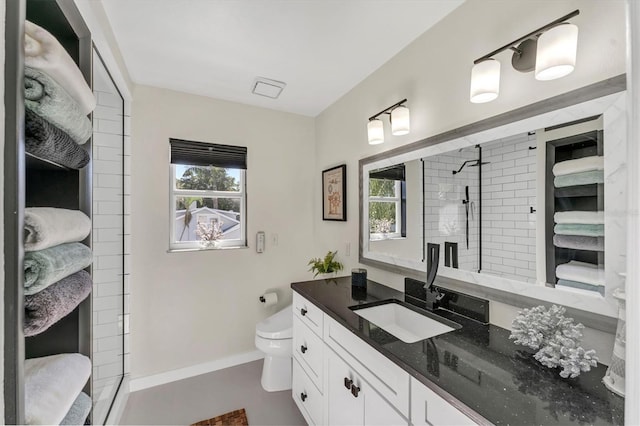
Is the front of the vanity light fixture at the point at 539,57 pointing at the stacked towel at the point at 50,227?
yes

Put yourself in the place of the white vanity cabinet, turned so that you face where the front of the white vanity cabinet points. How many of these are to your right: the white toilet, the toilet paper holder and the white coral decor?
2

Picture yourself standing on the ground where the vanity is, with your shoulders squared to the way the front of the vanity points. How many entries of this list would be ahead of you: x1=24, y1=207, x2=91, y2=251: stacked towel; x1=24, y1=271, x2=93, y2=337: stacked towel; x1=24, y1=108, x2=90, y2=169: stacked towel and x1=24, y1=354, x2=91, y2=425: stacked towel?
4

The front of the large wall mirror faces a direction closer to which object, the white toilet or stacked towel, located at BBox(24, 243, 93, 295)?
the stacked towel

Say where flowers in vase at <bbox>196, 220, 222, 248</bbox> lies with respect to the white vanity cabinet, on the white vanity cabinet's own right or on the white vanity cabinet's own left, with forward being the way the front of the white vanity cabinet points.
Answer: on the white vanity cabinet's own right

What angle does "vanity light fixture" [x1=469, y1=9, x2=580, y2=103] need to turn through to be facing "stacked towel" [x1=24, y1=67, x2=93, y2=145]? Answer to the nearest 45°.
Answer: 0° — it already faces it

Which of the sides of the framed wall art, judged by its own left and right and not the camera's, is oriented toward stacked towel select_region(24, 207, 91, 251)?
front

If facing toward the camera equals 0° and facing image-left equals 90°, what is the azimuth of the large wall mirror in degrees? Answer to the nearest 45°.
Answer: approximately 45°

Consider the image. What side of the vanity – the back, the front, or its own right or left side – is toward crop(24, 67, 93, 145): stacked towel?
front
